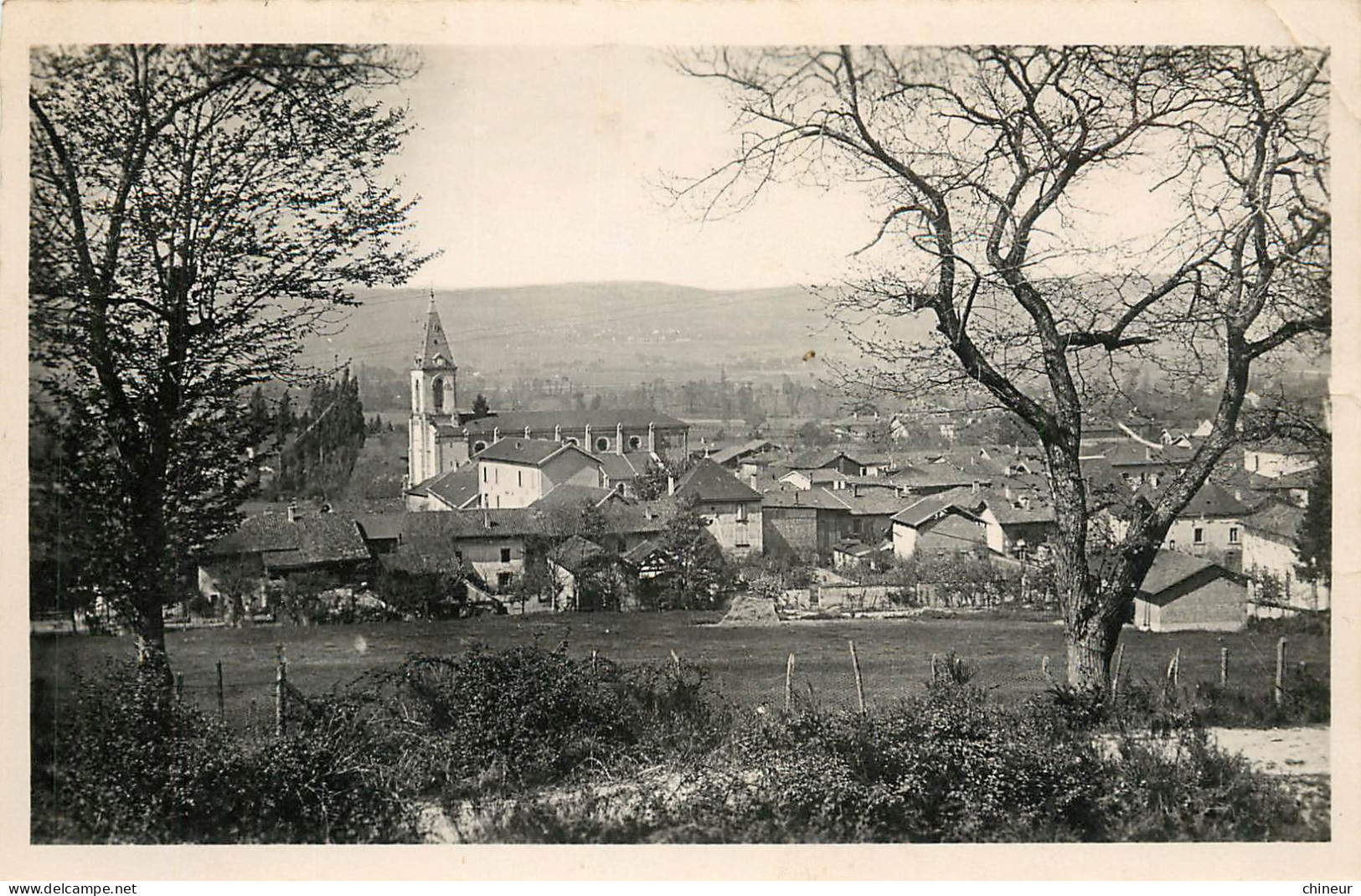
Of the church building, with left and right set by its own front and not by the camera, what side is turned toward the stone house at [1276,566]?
back

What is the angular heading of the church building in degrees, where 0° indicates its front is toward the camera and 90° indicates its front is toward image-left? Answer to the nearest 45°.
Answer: approximately 90°

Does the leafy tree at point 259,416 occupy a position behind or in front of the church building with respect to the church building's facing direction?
in front

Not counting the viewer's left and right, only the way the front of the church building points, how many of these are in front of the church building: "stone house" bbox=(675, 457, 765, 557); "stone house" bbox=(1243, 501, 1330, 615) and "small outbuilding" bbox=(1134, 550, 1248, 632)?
0

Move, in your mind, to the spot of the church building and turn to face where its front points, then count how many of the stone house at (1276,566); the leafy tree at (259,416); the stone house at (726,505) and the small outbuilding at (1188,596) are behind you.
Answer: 3

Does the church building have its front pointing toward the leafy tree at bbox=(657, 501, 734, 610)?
no
